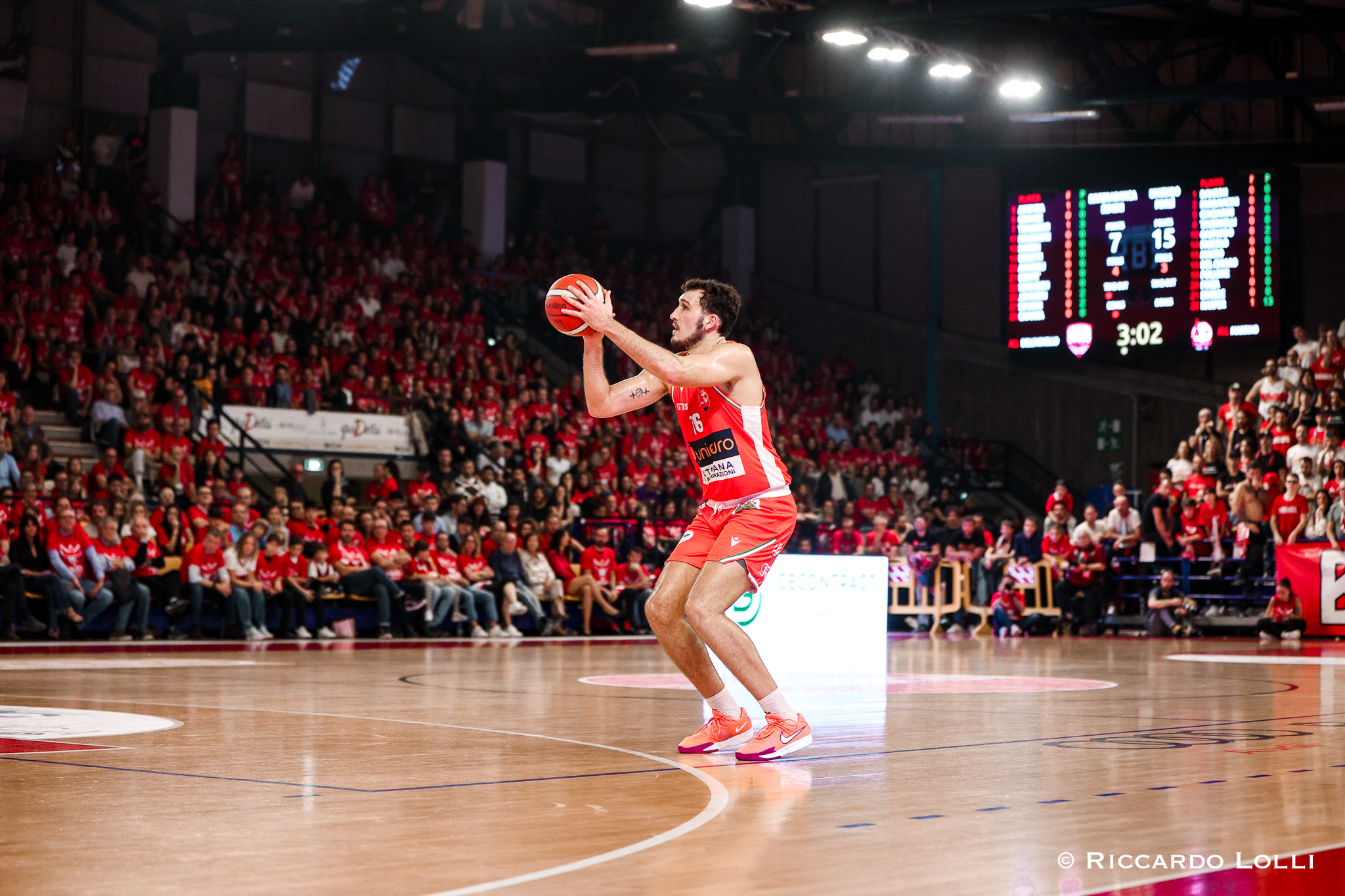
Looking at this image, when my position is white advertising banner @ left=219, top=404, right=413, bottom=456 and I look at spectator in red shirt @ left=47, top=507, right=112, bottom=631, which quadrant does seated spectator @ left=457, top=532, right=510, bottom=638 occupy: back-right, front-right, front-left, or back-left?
front-left

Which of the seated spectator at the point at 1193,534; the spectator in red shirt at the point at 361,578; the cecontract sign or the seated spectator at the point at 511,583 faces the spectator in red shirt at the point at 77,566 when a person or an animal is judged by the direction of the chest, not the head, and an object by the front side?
the seated spectator at the point at 1193,534

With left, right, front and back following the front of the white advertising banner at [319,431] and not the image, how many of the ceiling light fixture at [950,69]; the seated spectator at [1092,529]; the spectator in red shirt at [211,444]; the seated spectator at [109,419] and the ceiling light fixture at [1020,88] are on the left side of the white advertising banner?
3

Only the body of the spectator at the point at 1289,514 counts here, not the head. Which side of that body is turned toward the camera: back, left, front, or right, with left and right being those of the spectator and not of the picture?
front

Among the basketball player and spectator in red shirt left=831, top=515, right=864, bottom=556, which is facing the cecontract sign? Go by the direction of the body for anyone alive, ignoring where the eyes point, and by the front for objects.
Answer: the spectator in red shirt

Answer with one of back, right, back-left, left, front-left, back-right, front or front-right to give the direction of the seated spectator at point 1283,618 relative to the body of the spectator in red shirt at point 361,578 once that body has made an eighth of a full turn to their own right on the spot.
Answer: left

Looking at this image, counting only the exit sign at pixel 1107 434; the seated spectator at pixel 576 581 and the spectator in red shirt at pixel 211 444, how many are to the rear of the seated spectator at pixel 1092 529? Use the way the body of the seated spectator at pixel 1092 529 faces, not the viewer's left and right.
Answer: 1

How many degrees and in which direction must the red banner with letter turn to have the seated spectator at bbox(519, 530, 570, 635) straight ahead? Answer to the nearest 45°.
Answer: approximately 90° to its right

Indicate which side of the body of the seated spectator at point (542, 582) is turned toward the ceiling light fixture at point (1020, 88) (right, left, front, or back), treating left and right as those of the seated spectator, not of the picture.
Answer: left

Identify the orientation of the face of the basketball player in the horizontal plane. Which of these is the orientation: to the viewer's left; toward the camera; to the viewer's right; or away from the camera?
to the viewer's left

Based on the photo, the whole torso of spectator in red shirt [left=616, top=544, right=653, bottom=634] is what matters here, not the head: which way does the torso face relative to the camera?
toward the camera
